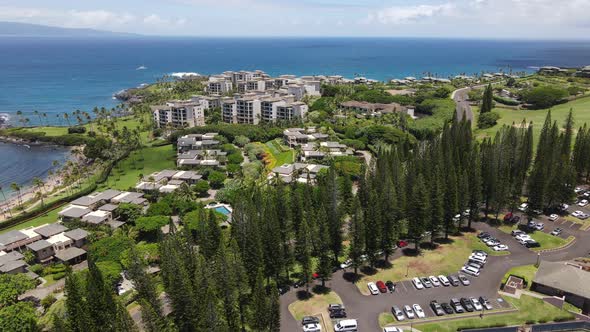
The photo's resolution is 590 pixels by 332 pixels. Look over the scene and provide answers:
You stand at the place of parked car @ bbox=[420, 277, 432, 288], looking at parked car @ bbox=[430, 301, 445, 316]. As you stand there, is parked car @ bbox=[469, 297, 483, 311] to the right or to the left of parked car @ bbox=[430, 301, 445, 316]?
left

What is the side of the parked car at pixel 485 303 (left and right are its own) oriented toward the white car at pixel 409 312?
right

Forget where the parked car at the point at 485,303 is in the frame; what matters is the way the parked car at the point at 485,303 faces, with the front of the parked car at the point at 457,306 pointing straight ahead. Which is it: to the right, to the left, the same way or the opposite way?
the same way

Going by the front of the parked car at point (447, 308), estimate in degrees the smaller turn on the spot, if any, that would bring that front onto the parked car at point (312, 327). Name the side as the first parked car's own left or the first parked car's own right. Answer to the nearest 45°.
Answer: approximately 90° to the first parked car's own right

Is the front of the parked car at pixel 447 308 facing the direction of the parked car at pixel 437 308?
no

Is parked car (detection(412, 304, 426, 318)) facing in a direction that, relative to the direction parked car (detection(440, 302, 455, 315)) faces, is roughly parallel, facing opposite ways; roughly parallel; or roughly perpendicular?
roughly parallel

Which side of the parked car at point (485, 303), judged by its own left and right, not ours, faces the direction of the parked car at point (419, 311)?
right

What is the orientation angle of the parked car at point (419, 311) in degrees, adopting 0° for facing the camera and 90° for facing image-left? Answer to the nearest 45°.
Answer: approximately 315°

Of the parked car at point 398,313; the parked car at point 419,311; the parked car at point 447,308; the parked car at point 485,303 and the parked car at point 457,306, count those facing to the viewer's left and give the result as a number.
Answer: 0

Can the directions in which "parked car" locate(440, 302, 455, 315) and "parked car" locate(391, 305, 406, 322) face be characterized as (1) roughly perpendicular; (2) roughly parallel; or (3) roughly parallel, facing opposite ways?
roughly parallel

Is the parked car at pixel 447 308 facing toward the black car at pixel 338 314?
no

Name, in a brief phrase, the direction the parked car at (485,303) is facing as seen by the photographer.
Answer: facing the viewer and to the right of the viewer

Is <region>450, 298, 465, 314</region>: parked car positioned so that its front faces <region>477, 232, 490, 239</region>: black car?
no

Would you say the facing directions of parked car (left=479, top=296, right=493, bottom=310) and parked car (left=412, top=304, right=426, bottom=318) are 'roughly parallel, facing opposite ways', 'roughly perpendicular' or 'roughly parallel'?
roughly parallel
